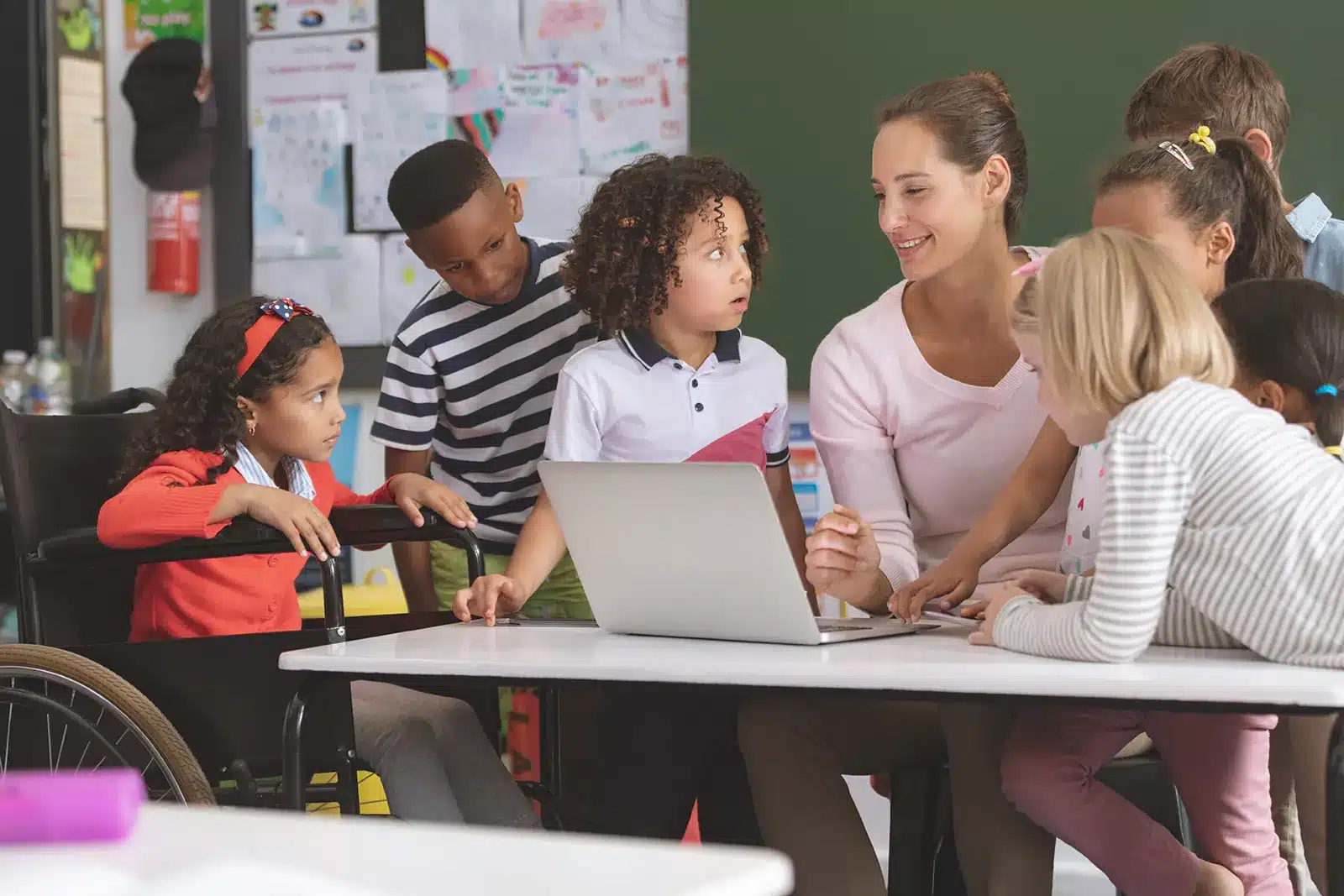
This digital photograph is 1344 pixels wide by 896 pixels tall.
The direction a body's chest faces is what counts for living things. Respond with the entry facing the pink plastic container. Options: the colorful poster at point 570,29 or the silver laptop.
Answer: the colorful poster

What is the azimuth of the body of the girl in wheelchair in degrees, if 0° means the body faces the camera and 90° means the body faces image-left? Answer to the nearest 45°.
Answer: approximately 315°

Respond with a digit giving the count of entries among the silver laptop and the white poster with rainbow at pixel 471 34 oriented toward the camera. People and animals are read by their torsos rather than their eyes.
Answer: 1

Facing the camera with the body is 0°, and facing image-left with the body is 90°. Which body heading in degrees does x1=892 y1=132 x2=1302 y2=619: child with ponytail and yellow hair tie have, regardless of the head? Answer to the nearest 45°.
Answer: approximately 45°

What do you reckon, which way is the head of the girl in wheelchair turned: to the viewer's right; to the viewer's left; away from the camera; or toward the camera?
to the viewer's right

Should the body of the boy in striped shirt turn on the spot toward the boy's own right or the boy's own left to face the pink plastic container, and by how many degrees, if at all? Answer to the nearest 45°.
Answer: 0° — they already face it

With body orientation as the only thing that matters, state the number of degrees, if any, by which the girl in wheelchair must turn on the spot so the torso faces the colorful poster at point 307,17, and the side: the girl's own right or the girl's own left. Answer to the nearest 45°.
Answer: approximately 135° to the girl's own left
